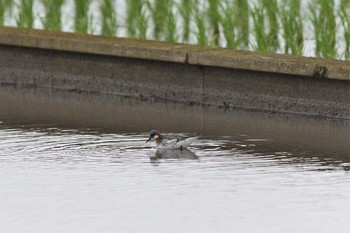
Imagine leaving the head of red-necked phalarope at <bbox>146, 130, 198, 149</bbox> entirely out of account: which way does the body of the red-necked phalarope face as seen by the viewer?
to the viewer's left

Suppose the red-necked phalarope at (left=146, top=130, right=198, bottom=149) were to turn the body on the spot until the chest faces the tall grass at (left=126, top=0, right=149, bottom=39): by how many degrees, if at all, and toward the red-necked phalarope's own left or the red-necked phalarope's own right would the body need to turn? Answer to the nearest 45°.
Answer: approximately 90° to the red-necked phalarope's own right

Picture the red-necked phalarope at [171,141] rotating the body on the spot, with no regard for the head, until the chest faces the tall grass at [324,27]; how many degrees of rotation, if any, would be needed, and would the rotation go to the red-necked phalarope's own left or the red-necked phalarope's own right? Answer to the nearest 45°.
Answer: approximately 135° to the red-necked phalarope's own right

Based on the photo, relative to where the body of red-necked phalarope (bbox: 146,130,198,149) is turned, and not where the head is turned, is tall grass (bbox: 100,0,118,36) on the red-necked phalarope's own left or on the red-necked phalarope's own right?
on the red-necked phalarope's own right
